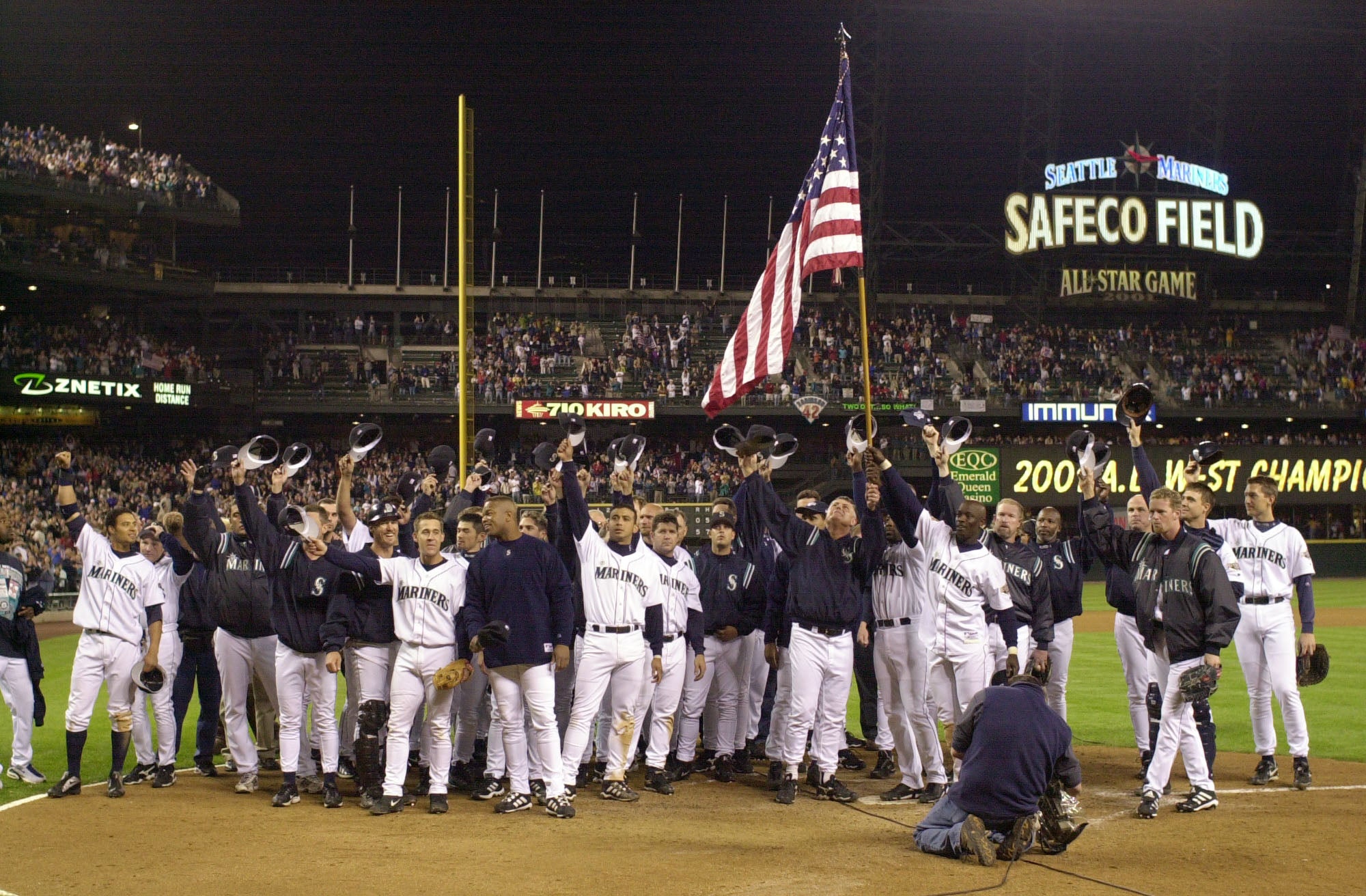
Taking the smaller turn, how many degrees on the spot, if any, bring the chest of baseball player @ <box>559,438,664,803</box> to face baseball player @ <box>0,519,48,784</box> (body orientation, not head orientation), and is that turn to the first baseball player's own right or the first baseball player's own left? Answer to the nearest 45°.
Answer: approximately 90° to the first baseball player's own right

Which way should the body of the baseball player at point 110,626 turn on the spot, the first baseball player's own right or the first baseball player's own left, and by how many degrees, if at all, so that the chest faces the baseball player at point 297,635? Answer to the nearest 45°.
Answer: approximately 45° to the first baseball player's own left

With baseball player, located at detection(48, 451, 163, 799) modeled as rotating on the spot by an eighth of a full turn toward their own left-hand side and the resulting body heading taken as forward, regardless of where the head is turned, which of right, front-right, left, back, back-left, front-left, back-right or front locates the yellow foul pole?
left

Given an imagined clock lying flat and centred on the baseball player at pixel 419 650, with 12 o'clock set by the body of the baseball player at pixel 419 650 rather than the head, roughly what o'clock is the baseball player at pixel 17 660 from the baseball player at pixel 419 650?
the baseball player at pixel 17 660 is roughly at 4 o'clock from the baseball player at pixel 419 650.

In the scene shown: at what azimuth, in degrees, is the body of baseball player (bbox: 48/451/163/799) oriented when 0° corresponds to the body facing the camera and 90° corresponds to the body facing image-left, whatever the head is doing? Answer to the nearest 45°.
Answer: approximately 0°

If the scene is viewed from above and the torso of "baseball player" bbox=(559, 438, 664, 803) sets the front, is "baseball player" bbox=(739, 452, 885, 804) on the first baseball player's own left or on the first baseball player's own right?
on the first baseball player's own left

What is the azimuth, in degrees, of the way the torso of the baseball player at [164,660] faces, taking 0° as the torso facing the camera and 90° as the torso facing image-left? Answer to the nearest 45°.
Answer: approximately 45°

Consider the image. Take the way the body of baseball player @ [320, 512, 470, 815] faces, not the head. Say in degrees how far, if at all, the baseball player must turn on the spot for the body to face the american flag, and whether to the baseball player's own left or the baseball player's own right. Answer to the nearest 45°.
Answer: approximately 135° to the baseball player's own left
